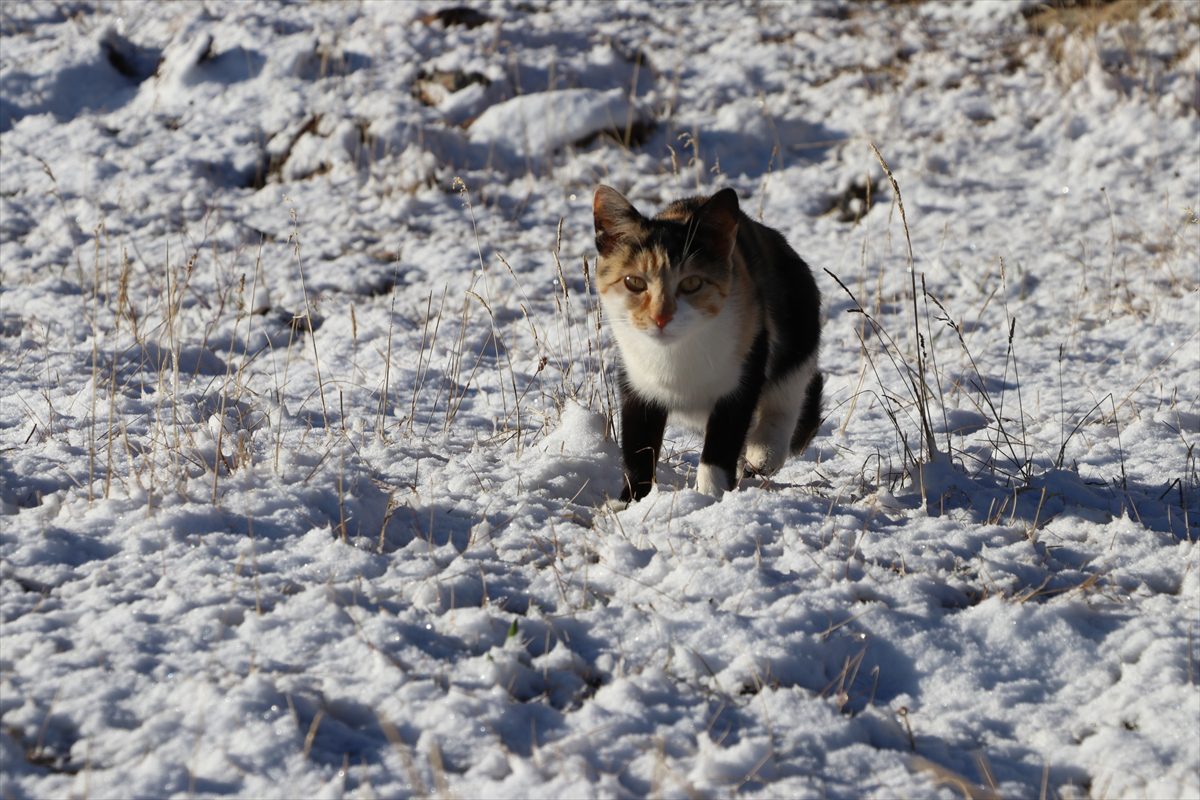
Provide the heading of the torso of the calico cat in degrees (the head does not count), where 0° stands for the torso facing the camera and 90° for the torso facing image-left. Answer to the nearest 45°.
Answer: approximately 45°
